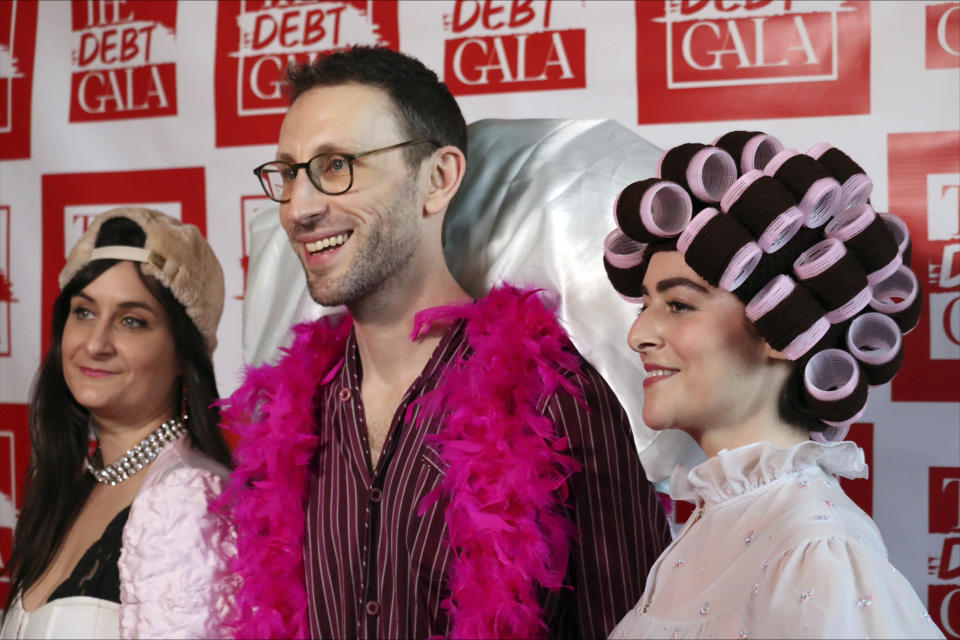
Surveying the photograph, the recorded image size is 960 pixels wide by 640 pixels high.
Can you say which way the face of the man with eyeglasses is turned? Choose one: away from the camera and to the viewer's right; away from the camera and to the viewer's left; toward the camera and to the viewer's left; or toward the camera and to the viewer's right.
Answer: toward the camera and to the viewer's left

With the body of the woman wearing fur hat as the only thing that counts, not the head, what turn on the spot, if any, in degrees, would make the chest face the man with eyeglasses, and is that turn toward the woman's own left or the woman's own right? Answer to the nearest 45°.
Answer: approximately 90° to the woman's own left

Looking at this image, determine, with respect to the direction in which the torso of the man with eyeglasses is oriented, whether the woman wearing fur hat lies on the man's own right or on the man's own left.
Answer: on the man's own right

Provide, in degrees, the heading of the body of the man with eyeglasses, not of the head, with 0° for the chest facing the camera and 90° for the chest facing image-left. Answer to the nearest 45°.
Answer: approximately 45°

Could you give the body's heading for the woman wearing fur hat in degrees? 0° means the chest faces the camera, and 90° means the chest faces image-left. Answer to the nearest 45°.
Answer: approximately 45°

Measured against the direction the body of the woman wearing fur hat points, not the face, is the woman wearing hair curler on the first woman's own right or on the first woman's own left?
on the first woman's own left

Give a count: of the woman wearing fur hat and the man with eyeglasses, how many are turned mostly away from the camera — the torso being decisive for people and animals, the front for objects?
0

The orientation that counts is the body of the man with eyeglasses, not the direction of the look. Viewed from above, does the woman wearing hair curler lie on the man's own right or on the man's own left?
on the man's own left
